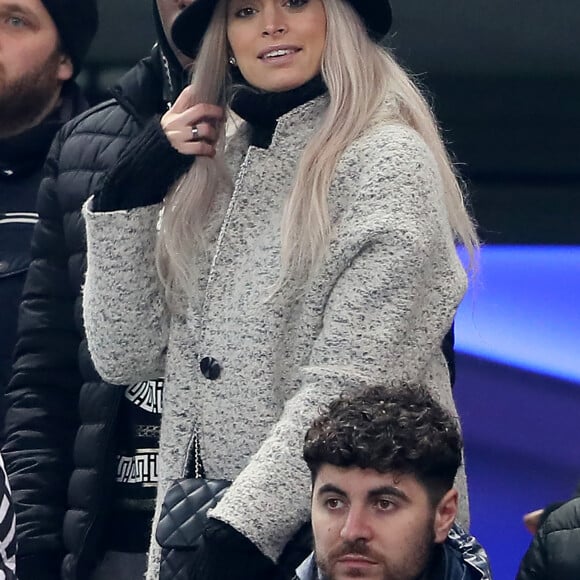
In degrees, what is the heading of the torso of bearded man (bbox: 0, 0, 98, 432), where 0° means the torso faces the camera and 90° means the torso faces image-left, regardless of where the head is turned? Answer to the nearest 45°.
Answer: approximately 45°

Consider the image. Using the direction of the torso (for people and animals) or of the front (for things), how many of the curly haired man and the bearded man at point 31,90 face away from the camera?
0

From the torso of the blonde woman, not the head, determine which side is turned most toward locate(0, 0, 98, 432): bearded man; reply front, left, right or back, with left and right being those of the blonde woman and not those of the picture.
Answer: right

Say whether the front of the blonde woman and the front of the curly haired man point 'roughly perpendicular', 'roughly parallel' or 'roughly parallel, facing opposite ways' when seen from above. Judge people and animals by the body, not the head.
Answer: roughly parallel

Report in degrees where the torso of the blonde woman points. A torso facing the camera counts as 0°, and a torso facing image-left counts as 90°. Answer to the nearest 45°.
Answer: approximately 45°

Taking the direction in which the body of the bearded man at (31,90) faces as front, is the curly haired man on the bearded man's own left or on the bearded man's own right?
on the bearded man's own left

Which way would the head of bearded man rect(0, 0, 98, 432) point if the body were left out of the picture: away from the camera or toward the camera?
toward the camera

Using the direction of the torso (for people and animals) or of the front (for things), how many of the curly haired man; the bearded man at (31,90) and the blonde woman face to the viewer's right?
0

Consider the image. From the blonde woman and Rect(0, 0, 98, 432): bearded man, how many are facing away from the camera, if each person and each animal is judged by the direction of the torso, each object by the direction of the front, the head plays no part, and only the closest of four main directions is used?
0
